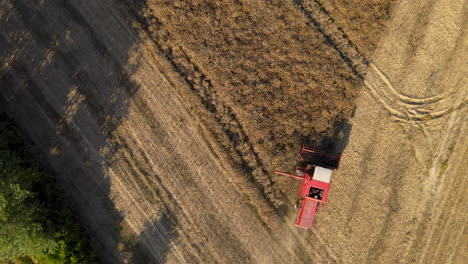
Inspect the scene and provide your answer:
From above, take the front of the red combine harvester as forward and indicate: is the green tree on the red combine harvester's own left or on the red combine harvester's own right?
on the red combine harvester's own left

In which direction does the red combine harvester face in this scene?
away from the camera
